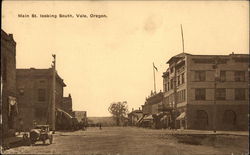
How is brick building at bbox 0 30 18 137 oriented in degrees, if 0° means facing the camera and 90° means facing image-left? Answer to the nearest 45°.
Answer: approximately 270°
